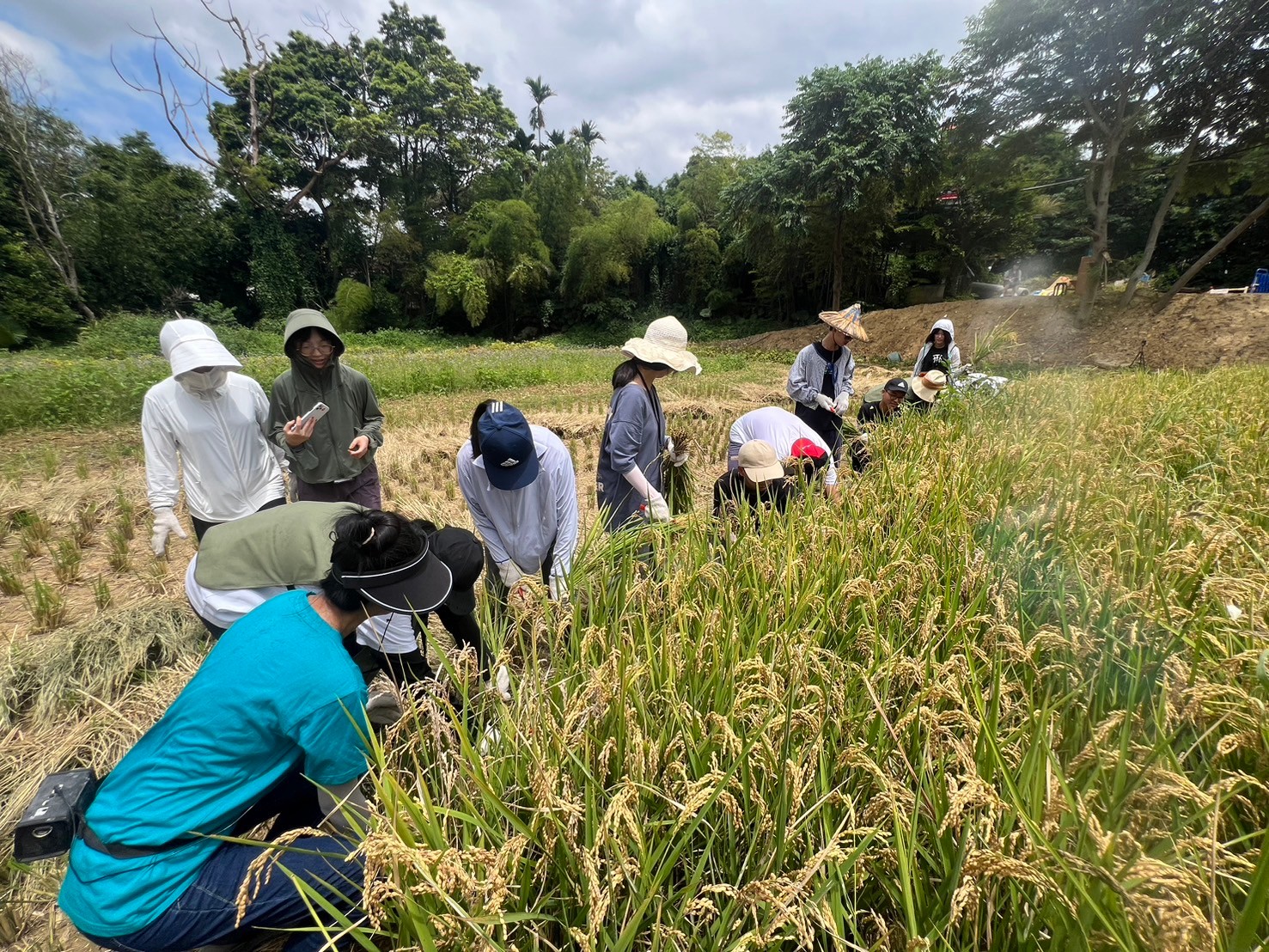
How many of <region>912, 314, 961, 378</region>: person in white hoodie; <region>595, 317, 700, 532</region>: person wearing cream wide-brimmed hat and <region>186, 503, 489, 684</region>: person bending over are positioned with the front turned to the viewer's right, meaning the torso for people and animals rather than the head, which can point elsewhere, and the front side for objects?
2

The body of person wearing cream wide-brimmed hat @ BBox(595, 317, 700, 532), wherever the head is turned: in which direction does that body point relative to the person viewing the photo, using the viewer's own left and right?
facing to the right of the viewer

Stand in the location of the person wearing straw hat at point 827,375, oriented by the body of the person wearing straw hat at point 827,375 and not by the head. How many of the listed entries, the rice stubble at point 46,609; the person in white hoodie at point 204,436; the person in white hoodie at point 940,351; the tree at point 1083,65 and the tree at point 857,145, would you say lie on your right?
2

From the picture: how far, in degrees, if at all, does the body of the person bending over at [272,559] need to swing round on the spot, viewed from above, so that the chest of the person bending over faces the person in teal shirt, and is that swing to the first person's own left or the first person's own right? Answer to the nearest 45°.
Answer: approximately 90° to the first person's own right

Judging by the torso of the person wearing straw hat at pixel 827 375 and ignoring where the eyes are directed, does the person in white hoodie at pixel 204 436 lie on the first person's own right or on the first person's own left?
on the first person's own right

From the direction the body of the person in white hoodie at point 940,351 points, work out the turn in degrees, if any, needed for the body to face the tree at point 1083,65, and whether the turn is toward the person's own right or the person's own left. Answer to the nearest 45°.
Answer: approximately 180°

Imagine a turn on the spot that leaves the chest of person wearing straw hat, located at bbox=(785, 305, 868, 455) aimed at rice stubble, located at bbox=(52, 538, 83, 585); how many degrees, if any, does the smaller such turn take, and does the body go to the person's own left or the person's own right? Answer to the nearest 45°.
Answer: approximately 90° to the person's own right

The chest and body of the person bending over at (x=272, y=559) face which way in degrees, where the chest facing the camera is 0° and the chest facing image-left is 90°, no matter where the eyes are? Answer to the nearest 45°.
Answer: approximately 270°
